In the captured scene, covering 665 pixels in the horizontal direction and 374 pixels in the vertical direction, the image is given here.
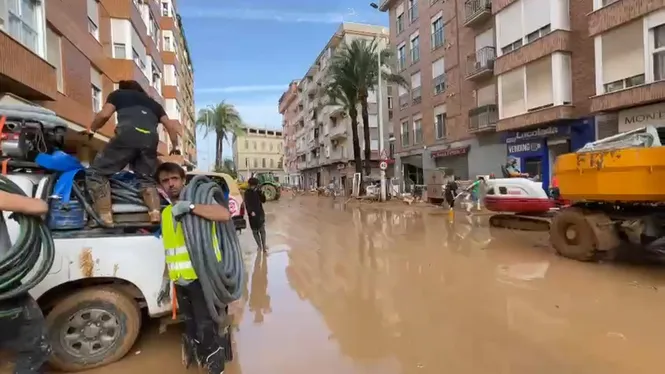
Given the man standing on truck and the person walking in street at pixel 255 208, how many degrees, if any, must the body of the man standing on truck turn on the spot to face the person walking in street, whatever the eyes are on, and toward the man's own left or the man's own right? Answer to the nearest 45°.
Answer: approximately 45° to the man's own right

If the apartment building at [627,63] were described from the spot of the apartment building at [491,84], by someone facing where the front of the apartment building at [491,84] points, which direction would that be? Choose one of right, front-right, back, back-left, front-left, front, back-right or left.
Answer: left

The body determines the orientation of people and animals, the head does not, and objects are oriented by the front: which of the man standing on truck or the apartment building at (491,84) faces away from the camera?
the man standing on truck

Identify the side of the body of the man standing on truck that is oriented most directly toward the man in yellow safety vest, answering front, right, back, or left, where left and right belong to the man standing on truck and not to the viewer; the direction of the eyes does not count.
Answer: back

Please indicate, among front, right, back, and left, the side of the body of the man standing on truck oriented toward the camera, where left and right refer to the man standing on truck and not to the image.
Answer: back

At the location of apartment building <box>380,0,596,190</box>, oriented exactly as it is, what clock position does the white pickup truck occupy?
The white pickup truck is roughly at 11 o'clock from the apartment building.

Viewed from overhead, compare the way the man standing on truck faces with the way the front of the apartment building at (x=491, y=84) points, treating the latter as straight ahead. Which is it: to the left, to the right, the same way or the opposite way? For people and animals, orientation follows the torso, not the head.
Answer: to the right

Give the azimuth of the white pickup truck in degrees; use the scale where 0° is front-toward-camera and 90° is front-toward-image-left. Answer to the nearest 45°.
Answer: approximately 90°

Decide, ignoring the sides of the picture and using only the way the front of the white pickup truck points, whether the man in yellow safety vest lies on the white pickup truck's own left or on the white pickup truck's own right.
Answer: on the white pickup truck's own left

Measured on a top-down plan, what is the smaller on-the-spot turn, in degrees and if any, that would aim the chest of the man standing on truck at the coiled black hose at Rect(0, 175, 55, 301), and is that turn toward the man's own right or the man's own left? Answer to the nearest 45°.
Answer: approximately 135° to the man's own left
